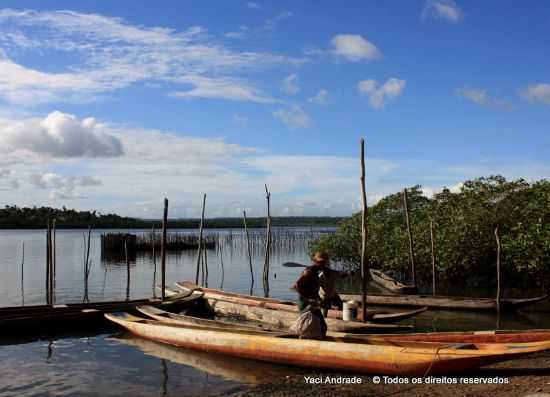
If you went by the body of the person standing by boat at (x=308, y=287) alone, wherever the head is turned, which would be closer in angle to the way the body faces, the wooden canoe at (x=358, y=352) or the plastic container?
the wooden canoe

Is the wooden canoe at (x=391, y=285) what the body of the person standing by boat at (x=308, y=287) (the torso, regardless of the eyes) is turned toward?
no
